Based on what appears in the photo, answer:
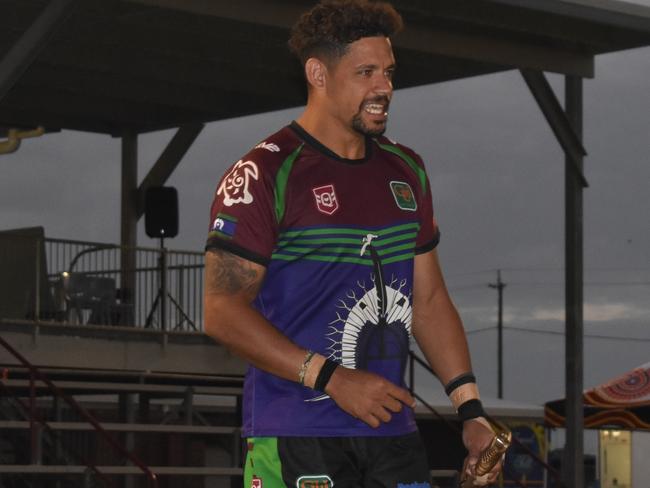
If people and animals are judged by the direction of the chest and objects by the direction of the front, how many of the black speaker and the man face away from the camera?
0

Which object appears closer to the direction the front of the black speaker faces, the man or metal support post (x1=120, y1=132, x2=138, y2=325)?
the man

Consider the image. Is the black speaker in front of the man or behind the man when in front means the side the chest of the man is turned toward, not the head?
behind

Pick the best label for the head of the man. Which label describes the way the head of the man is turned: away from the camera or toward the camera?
toward the camera

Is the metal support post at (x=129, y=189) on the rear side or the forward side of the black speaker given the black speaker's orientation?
on the rear side

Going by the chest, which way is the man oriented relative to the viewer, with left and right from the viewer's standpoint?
facing the viewer and to the right of the viewer

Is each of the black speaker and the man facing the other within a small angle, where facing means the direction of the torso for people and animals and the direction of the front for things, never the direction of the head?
no

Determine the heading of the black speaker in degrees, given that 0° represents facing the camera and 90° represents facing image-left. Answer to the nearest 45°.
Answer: approximately 0°

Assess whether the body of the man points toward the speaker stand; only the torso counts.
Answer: no

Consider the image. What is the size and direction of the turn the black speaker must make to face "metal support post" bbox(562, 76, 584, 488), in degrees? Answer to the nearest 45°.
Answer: approximately 45° to its left

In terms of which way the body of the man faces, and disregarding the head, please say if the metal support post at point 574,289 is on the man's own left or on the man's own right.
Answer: on the man's own left

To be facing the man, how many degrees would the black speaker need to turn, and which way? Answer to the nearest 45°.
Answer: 0° — it already faces them
